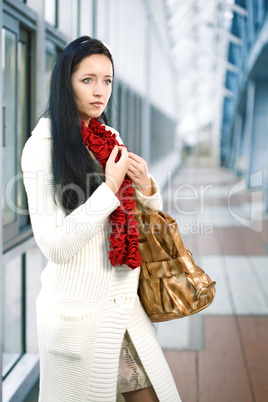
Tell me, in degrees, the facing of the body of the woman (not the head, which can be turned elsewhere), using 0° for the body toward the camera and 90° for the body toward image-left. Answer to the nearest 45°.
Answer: approximately 315°
